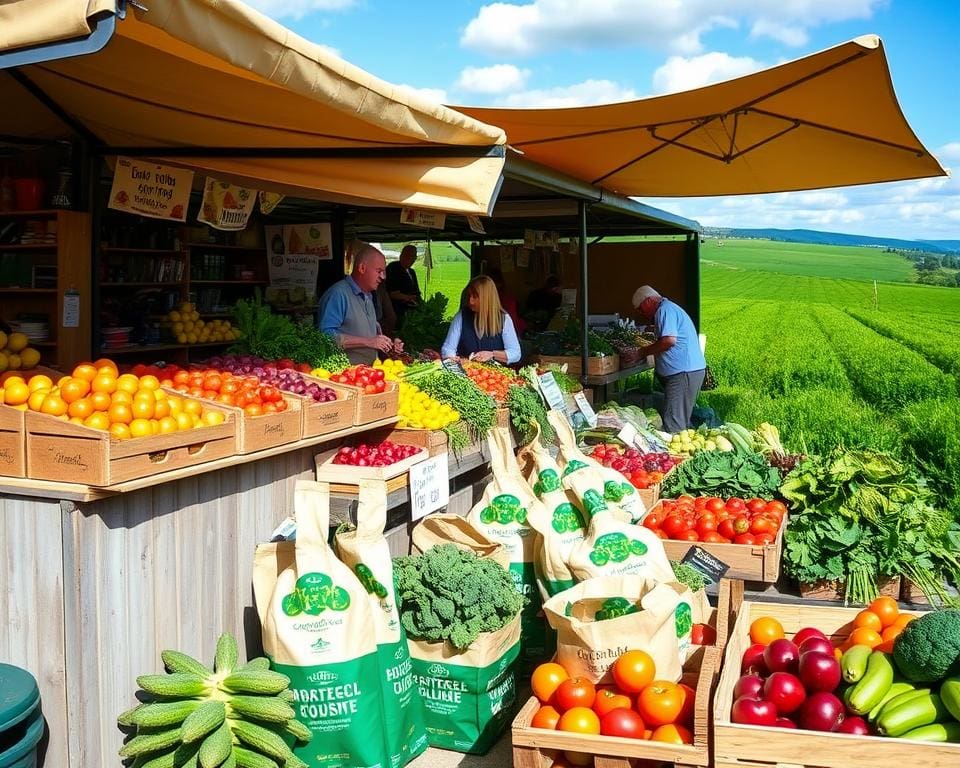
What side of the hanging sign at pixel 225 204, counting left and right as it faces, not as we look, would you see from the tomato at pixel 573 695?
front

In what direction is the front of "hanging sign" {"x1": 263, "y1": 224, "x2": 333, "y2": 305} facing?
toward the camera

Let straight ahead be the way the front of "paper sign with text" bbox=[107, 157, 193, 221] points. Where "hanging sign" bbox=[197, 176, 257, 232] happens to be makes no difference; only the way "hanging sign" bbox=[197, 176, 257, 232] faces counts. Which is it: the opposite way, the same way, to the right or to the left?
the same way

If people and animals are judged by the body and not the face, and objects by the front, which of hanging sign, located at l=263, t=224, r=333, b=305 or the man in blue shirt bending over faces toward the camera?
the hanging sign

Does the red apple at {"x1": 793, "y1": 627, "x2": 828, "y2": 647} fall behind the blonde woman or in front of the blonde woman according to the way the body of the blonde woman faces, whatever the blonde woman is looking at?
in front

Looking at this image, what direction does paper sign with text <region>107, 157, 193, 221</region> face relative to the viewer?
toward the camera

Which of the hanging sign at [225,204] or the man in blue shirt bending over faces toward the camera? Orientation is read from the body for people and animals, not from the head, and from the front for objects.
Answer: the hanging sign

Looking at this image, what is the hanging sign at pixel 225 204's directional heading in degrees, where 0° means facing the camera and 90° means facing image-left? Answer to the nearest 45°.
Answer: approximately 0°

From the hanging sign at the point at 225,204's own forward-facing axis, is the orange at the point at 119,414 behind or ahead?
ahead

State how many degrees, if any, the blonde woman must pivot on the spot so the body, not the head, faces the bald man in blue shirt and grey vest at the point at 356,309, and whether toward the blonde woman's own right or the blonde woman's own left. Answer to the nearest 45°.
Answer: approximately 45° to the blonde woman's own right

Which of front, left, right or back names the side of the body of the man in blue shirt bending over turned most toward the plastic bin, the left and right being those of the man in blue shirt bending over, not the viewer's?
left

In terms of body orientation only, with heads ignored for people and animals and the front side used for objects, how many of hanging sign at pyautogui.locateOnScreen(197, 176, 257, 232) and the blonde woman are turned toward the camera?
2

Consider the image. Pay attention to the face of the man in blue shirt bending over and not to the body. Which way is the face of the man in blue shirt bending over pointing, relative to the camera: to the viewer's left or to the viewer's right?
to the viewer's left

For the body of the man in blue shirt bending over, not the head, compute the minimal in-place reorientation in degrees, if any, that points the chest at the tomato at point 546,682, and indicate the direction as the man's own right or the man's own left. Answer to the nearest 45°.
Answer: approximately 90° to the man's own left
